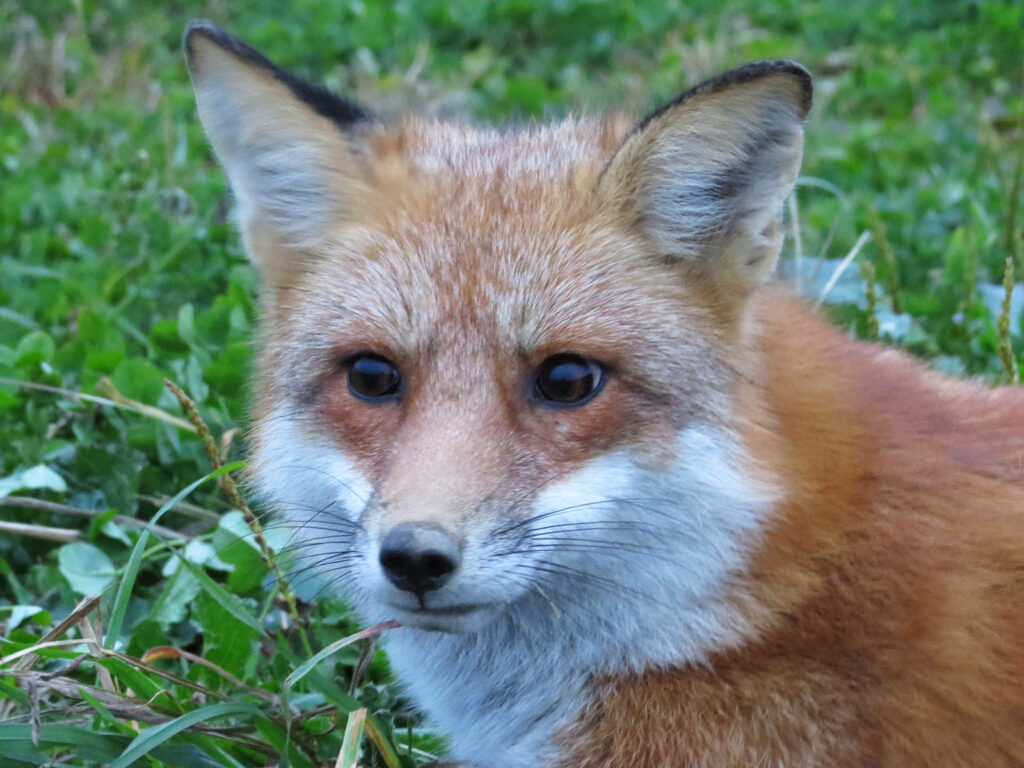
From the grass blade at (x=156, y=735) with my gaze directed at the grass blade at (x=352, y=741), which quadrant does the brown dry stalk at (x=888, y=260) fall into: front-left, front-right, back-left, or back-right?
front-left

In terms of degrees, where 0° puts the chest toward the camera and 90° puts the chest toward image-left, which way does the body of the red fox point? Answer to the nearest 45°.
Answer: approximately 45°

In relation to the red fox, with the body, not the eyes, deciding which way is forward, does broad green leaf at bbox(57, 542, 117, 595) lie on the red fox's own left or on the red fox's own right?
on the red fox's own right

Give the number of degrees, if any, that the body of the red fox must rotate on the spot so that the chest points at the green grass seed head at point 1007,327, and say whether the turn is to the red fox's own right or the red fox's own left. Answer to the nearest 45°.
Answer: approximately 180°

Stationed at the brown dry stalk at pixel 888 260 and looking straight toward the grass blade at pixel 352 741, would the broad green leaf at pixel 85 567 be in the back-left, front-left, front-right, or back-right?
front-right

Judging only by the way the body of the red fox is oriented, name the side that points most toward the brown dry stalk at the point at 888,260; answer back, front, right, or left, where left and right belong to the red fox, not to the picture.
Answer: back

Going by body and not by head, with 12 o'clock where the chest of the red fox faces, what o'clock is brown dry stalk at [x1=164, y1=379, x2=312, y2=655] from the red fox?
The brown dry stalk is roughly at 2 o'clock from the red fox.
